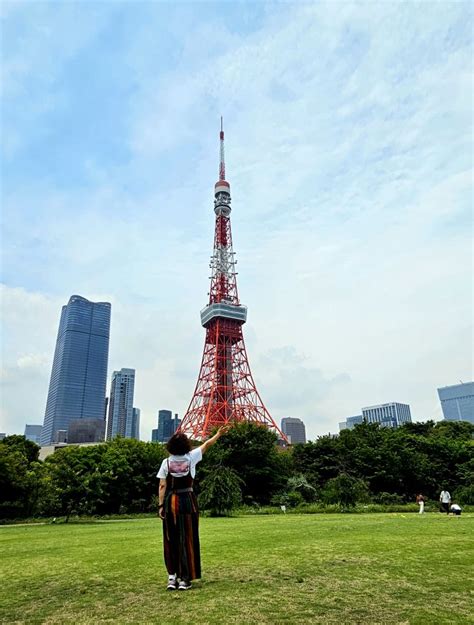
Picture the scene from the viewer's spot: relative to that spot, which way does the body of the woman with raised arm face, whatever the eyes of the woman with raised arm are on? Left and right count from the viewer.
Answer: facing away from the viewer

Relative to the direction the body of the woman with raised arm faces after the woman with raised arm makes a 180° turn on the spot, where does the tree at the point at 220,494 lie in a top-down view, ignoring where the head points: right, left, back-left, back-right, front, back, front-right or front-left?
back

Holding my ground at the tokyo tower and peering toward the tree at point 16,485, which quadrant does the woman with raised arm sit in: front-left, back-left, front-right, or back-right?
front-left

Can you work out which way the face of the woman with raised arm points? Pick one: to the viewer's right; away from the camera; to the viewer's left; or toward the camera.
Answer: away from the camera

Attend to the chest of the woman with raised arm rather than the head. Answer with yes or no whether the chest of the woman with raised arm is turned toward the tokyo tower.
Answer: yes

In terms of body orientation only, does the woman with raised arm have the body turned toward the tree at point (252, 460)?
yes

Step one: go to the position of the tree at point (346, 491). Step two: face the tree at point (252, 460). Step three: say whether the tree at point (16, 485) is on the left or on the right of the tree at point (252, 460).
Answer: left

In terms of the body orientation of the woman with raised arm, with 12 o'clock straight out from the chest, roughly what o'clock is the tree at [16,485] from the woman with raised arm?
The tree is roughly at 11 o'clock from the woman with raised arm.

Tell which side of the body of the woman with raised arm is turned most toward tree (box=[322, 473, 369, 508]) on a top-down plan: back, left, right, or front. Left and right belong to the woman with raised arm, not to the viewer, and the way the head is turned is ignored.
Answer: front
